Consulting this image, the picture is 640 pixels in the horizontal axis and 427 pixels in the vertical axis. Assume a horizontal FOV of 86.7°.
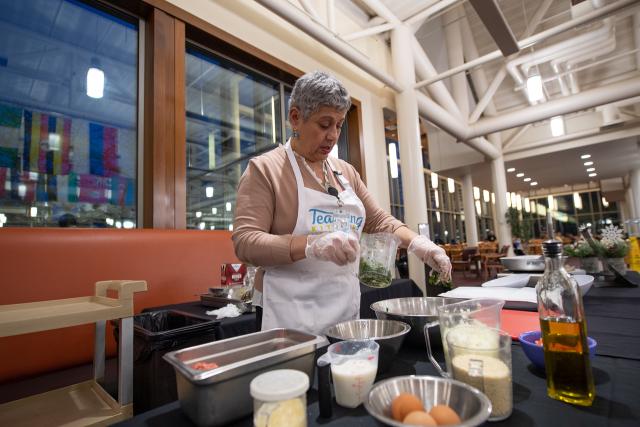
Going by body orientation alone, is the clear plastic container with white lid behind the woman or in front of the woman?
in front

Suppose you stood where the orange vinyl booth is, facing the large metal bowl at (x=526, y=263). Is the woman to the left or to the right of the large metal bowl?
right

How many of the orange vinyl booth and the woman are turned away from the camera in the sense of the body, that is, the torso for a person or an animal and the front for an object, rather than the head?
0

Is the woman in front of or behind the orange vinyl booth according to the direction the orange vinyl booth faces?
in front

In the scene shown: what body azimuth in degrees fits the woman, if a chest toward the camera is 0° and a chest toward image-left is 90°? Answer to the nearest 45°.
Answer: approximately 315°

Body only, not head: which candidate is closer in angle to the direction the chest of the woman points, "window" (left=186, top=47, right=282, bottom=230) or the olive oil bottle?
the olive oil bottle

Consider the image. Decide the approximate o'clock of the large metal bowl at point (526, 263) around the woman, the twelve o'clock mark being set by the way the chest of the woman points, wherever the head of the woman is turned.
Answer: The large metal bowl is roughly at 9 o'clock from the woman.

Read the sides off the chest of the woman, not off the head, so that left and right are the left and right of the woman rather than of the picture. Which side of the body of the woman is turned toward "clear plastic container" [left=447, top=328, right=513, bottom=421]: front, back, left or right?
front

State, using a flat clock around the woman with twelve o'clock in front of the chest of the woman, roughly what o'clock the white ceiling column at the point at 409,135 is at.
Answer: The white ceiling column is roughly at 8 o'clock from the woman.

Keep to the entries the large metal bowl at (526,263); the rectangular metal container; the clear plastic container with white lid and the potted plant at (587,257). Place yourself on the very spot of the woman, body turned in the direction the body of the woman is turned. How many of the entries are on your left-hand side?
2

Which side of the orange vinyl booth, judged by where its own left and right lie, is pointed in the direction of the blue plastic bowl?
front

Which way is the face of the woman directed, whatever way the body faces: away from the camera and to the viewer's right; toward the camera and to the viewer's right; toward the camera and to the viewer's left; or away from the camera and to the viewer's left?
toward the camera and to the viewer's right

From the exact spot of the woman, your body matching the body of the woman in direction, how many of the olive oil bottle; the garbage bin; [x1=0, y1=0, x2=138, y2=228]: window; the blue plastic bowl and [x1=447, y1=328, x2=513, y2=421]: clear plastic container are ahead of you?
3

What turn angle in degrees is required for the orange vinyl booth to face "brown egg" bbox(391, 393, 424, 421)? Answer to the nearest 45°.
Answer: approximately 45° to its right

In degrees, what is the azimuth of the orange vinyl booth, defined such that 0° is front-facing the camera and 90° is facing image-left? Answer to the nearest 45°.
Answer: approximately 315°

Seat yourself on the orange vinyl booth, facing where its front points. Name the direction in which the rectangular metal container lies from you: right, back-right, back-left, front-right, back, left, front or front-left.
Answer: front-right
